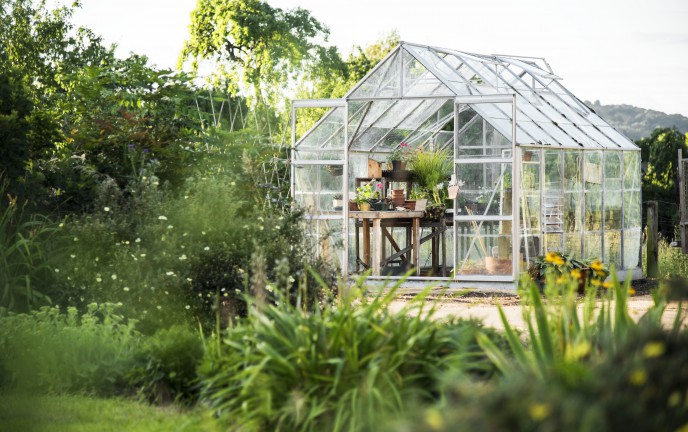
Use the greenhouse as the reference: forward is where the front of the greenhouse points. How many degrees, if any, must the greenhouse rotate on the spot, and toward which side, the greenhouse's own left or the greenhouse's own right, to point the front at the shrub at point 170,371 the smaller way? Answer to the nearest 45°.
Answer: approximately 45° to the greenhouse's own left

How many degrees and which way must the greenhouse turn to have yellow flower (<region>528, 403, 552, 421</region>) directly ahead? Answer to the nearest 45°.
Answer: approximately 45° to its left

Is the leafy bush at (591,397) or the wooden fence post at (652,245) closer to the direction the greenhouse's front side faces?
the leafy bush

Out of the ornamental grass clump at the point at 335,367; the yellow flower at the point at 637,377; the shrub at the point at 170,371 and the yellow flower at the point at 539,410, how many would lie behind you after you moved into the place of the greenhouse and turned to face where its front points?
0

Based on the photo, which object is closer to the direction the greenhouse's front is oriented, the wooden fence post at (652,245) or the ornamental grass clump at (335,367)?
the ornamental grass clump

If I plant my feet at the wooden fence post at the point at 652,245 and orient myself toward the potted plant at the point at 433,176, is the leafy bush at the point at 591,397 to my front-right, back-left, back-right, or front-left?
front-left

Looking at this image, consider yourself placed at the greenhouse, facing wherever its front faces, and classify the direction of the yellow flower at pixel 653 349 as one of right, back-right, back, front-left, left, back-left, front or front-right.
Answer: front-left

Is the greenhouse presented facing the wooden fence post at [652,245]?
no

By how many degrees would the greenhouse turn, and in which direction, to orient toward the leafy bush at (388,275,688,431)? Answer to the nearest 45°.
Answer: approximately 45° to its left

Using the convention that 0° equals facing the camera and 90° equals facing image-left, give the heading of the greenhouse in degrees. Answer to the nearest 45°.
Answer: approximately 45°

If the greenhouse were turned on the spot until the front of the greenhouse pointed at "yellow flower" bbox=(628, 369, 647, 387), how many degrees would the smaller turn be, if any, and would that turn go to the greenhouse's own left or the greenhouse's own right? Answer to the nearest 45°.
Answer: approximately 45° to the greenhouse's own left

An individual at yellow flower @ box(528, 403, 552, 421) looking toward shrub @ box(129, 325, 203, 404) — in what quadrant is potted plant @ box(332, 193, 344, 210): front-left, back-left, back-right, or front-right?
front-right
